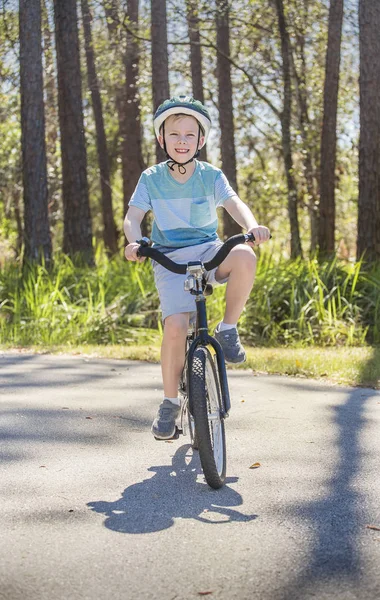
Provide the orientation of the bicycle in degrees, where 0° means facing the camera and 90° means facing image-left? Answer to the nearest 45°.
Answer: approximately 0°

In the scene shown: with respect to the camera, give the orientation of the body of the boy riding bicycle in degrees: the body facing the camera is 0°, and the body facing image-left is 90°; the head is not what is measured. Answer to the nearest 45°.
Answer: approximately 0°
